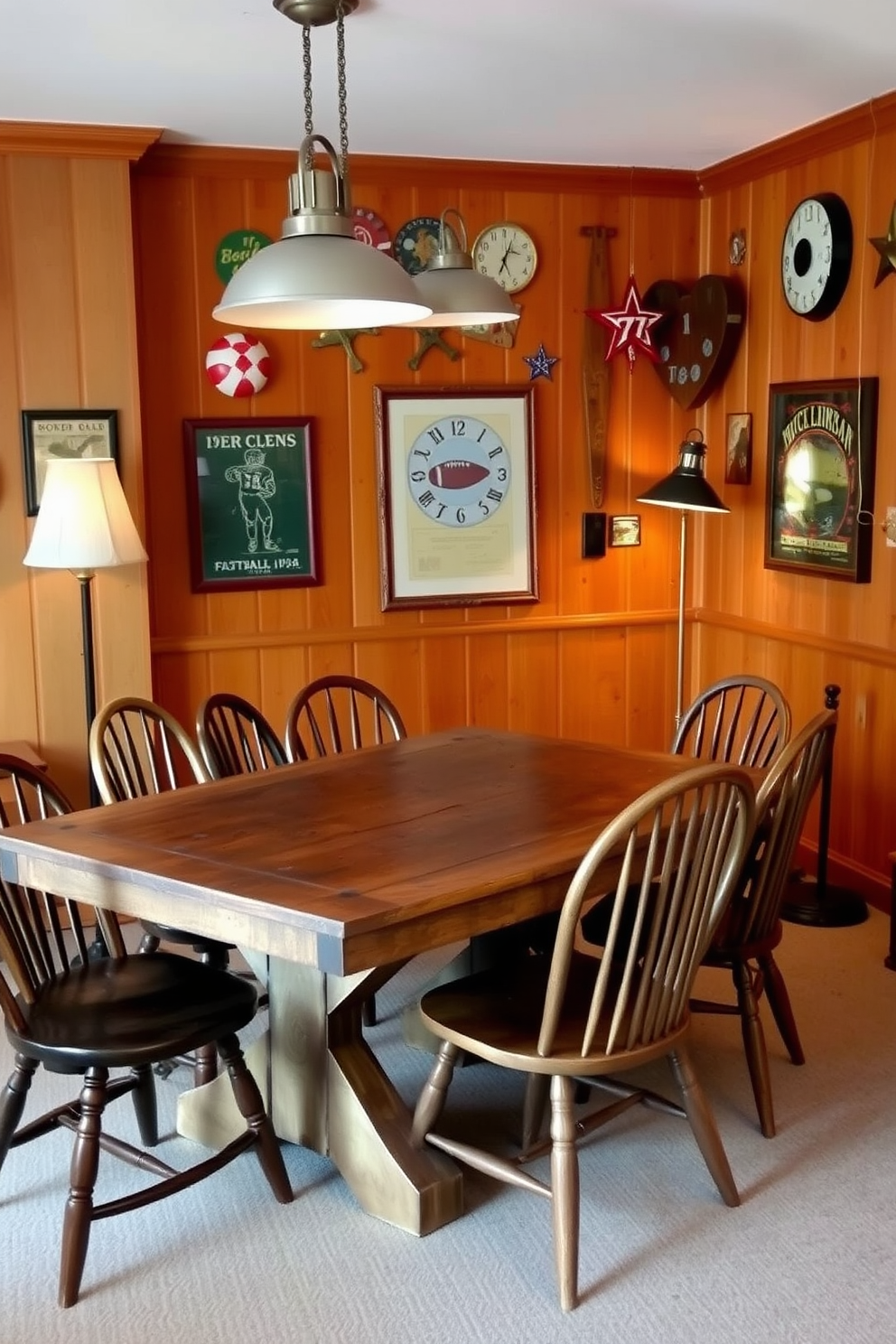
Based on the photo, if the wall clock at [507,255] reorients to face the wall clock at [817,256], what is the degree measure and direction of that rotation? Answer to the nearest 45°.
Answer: approximately 45° to its left

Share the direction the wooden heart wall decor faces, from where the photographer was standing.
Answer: facing the viewer and to the left of the viewer

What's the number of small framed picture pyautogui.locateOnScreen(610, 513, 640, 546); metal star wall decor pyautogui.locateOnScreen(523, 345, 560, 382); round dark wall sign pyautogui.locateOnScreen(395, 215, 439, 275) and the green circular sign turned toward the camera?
4

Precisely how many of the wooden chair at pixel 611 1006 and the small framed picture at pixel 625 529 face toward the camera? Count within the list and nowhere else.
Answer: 1

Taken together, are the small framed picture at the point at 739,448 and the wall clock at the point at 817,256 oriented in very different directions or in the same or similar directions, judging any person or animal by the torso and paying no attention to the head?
same or similar directions

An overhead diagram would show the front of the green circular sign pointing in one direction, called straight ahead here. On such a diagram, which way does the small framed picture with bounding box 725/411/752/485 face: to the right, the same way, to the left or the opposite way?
to the right

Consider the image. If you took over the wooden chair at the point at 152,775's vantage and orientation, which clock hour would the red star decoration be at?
The red star decoration is roughly at 9 o'clock from the wooden chair.

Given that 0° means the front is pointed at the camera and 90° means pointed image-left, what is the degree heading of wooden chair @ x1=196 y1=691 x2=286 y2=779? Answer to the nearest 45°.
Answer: approximately 315°

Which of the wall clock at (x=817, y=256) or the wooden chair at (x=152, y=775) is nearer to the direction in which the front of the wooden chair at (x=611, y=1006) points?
the wooden chair

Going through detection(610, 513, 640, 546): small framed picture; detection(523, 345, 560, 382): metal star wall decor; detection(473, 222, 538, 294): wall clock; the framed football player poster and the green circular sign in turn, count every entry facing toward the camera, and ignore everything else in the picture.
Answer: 5

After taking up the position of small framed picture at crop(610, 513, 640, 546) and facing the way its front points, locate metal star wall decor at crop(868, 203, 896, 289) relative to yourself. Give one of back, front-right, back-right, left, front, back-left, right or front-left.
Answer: front-left

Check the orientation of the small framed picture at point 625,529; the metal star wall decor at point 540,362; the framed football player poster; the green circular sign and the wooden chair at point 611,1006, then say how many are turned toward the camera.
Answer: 4

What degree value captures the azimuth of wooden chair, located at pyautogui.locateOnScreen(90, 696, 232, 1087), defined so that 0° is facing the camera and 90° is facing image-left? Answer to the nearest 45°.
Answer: approximately 315°

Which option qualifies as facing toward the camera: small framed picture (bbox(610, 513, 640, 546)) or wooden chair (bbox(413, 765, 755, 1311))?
the small framed picture

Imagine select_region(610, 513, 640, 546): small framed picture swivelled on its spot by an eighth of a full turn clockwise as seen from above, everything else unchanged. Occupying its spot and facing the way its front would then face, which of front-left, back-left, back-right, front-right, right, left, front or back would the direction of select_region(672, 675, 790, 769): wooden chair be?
front-left

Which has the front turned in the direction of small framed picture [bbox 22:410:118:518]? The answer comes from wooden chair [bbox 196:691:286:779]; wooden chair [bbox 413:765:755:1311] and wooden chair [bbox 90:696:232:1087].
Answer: wooden chair [bbox 413:765:755:1311]

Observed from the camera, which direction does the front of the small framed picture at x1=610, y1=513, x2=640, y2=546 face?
facing the viewer

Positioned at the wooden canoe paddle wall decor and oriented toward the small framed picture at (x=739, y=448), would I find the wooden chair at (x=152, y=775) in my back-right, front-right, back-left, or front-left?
back-right

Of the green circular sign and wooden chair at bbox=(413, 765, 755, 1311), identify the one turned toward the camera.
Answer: the green circular sign
